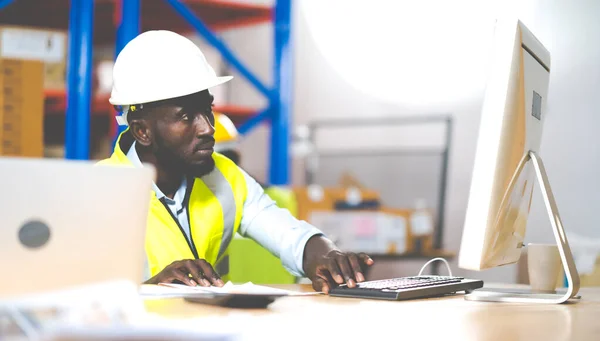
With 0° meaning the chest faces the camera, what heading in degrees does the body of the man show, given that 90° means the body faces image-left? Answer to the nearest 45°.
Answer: approximately 315°

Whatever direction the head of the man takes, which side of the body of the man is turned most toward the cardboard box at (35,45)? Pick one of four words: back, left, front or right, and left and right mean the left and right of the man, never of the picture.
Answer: back

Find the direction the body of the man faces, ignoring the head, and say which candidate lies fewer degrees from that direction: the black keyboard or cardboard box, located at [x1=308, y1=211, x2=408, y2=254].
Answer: the black keyboard

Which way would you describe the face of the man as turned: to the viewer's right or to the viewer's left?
to the viewer's right

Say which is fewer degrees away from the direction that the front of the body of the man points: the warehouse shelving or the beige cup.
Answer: the beige cup

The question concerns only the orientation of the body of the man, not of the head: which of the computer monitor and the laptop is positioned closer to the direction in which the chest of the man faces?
the computer monitor

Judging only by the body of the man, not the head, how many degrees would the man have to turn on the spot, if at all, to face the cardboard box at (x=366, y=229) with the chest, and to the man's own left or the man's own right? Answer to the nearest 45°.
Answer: approximately 135° to the man's own left

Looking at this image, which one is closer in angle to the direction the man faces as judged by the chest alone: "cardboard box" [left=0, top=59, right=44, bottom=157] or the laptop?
the laptop

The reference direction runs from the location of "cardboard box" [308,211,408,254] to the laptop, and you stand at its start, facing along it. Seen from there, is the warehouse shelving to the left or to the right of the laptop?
right

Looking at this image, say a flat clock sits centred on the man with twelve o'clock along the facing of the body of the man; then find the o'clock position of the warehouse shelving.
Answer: The warehouse shelving is roughly at 7 o'clock from the man.

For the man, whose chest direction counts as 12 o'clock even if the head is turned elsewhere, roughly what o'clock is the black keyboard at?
The black keyboard is roughly at 12 o'clock from the man.
